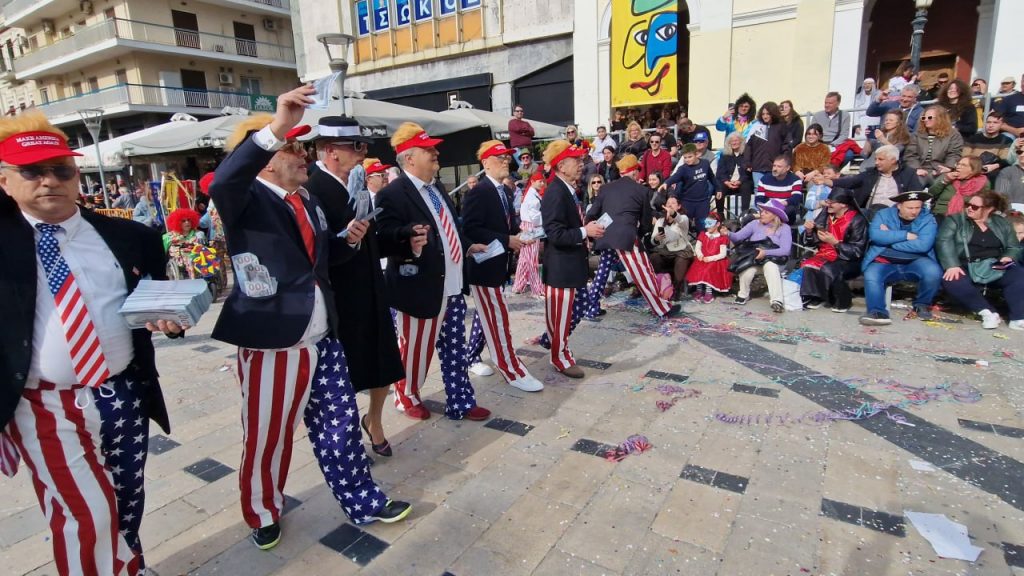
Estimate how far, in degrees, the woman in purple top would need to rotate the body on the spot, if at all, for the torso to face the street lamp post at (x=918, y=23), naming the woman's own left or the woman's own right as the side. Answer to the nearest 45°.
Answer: approximately 180°

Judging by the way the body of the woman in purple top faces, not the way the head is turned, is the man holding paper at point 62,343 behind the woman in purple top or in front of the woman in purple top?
in front

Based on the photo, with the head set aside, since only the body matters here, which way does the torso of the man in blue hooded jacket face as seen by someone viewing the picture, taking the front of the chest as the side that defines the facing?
toward the camera

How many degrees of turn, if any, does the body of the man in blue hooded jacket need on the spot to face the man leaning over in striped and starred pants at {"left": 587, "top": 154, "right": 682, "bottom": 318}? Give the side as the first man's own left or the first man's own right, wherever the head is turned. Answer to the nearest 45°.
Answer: approximately 45° to the first man's own right

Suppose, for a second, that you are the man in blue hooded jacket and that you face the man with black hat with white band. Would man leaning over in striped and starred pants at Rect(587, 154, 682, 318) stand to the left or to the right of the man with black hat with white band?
right

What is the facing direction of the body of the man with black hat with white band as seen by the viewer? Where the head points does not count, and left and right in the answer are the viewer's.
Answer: facing to the right of the viewer

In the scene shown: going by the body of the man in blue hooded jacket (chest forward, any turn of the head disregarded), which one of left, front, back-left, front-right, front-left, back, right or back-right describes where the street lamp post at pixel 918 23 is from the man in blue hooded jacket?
back

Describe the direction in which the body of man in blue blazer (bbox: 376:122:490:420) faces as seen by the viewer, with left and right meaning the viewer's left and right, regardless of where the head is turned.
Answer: facing the viewer and to the right of the viewer

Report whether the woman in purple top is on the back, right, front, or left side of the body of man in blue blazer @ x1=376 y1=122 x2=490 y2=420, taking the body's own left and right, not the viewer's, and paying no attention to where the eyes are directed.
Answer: left

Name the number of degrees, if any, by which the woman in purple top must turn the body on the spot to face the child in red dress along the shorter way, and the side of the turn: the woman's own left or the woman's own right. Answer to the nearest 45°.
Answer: approximately 45° to the woman's own right

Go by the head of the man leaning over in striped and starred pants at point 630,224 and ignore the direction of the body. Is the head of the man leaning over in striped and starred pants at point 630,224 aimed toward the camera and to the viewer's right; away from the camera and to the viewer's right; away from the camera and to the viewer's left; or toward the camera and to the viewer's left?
away from the camera and to the viewer's right

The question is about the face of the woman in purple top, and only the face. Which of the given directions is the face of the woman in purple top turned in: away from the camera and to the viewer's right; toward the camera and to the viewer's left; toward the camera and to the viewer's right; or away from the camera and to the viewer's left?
toward the camera and to the viewer's left

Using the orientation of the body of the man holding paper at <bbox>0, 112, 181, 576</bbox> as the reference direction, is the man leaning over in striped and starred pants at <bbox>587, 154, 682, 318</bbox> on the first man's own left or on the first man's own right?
on the first man's own left
